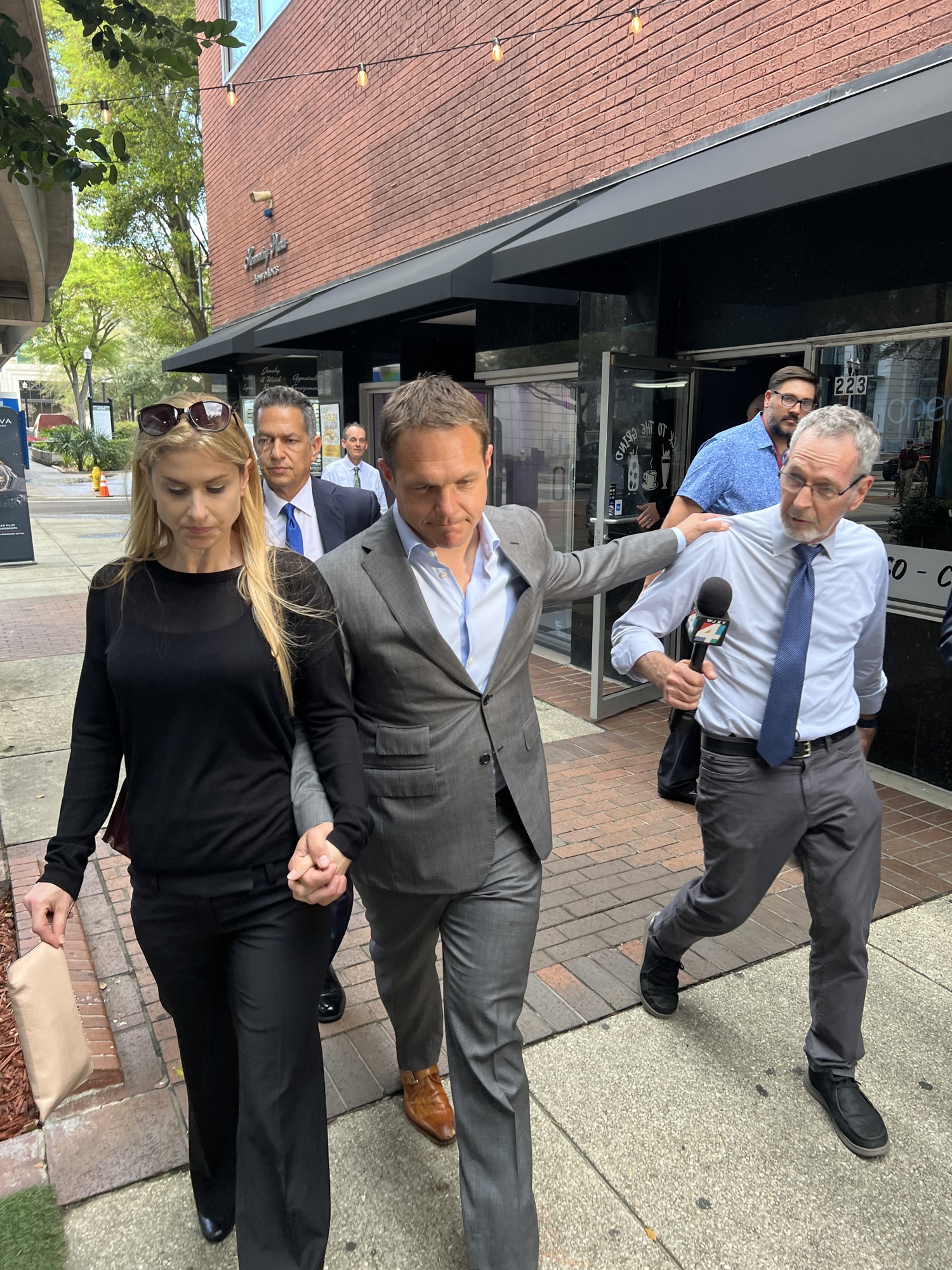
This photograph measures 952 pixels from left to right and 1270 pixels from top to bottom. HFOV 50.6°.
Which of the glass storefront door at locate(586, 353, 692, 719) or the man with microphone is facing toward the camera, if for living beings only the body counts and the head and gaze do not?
the man with microphone

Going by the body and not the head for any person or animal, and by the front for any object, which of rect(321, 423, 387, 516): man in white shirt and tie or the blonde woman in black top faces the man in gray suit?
the man in white shirt and tie

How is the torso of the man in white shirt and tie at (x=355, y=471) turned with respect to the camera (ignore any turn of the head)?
toward the camera

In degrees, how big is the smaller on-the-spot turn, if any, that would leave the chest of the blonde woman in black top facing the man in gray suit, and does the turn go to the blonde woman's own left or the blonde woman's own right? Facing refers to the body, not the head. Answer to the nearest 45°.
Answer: approximately 90° to the blonde woman's own left

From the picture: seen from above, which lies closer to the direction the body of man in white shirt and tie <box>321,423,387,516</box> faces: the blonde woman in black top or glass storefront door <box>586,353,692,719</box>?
the blonde woman in black top

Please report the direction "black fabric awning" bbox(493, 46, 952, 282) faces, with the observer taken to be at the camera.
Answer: facing the viewer and to the left of the viewer

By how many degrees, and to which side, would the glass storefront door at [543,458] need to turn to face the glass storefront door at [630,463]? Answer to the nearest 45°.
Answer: approximately 45° to its left

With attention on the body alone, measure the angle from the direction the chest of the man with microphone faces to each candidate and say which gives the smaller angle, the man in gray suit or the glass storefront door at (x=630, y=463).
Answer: the man in gray suit

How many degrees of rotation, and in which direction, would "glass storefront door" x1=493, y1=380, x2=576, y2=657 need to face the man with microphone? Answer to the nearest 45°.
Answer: approximately 45° to its left

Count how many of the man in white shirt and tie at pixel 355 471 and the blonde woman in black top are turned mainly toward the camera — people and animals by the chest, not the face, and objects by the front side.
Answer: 2

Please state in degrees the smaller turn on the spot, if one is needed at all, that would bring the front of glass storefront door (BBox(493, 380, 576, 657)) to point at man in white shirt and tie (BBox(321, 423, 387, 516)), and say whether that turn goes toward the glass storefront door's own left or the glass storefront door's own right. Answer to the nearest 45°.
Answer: approximately 45° to the glass storefront door's own right

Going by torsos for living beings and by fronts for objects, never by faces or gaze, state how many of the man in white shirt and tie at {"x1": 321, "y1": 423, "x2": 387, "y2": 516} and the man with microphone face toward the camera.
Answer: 2

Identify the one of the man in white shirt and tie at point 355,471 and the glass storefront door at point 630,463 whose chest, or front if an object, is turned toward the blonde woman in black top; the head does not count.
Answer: the man in white shirt and tie

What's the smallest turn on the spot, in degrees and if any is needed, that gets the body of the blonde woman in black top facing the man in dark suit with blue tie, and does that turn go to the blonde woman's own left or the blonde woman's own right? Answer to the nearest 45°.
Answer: approximately 180°

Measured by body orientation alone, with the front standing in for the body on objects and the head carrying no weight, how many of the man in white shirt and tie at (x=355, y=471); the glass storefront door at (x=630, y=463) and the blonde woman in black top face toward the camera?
2

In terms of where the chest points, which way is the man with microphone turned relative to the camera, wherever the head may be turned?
toward the camera

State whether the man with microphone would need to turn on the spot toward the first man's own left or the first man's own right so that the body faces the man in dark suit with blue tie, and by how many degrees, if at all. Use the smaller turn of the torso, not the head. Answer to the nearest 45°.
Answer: approximately 90° to the first man's own right

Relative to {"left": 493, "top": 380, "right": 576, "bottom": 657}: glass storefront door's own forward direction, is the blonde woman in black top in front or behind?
in front

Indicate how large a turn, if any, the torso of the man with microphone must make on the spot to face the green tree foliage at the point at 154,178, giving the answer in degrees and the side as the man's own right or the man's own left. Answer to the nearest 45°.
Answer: approximately 135° to the man's own right

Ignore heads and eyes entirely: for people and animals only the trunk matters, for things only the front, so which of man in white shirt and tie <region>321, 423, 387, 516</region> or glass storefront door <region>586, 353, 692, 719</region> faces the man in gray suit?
the man in white shirt and tie

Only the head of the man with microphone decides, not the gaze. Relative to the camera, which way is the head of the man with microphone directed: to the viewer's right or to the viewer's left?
to the viewer's left
